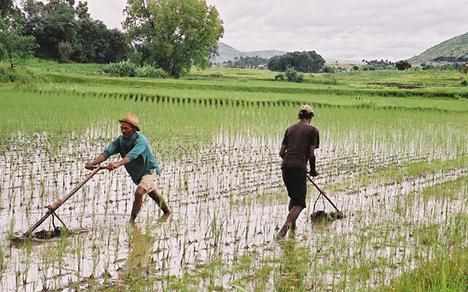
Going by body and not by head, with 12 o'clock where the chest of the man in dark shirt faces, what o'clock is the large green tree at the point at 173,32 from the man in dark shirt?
The large green tree is roughly at 10 o'clock from the man in dark shirt.

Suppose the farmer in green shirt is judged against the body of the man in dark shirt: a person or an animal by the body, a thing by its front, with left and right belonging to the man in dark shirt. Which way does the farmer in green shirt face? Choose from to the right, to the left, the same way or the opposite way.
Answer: the opposite way

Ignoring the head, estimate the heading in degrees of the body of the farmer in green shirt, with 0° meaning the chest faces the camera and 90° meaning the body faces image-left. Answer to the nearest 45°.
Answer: approximately 45°

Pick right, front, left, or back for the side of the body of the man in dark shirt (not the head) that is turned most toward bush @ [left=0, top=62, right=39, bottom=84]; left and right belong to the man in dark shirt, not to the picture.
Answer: left

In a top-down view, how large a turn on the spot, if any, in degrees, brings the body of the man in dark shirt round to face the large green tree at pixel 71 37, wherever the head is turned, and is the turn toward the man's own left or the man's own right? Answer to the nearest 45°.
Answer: approximately 90° to the man's own left

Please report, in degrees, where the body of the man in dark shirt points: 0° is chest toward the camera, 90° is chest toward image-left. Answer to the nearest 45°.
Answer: approximately 225°

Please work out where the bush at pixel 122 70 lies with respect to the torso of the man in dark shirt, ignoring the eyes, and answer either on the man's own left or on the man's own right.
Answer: on the man's own left
